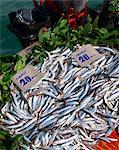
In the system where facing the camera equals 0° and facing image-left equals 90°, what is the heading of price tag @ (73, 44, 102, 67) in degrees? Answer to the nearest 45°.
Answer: approximately 0°

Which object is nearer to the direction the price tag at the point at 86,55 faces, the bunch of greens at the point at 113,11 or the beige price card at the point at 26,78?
the beige price card

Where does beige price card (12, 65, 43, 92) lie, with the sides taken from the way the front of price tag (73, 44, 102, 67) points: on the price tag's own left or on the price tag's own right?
on the price tag's own right

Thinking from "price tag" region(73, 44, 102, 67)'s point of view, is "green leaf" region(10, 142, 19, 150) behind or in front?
in front

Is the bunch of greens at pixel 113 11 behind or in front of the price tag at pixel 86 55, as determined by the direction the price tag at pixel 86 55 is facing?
behind

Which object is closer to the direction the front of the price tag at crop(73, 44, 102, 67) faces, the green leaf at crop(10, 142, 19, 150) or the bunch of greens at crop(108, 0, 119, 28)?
the green leaf

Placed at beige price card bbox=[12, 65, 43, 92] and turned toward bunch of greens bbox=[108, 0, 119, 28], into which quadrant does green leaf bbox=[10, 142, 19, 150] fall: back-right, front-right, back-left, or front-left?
back-right
